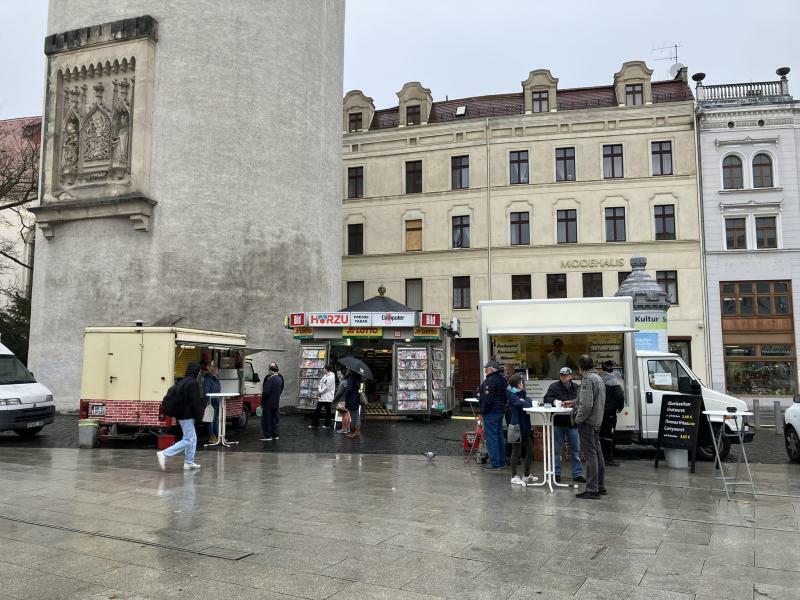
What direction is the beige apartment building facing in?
toward the camera

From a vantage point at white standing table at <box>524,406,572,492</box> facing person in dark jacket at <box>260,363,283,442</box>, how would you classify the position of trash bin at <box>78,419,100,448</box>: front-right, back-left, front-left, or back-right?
front-left

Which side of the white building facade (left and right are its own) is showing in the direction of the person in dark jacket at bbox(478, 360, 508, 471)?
front

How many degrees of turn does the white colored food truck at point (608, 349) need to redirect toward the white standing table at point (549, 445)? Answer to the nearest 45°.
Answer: approximately 90° to its right

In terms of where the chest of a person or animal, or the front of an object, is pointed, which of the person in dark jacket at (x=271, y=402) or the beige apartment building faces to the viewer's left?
the person in dark jacket

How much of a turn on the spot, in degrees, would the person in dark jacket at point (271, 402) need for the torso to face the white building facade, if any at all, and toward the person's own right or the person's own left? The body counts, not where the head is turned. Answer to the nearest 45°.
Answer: approximately 135° to the person's own right

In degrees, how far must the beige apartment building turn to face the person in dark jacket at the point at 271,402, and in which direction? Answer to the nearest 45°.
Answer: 0° — it already faces them

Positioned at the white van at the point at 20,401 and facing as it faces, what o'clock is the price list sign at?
The price list sign is roughly at 12 o'clock from the white van.

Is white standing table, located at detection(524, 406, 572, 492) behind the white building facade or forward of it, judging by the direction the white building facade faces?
forward

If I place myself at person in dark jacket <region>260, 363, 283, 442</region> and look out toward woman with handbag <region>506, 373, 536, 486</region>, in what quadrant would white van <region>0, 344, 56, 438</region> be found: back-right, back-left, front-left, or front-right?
back-right

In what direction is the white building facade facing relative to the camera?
toward the camera

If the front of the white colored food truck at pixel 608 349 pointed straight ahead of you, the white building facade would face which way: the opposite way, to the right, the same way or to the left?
to the right
